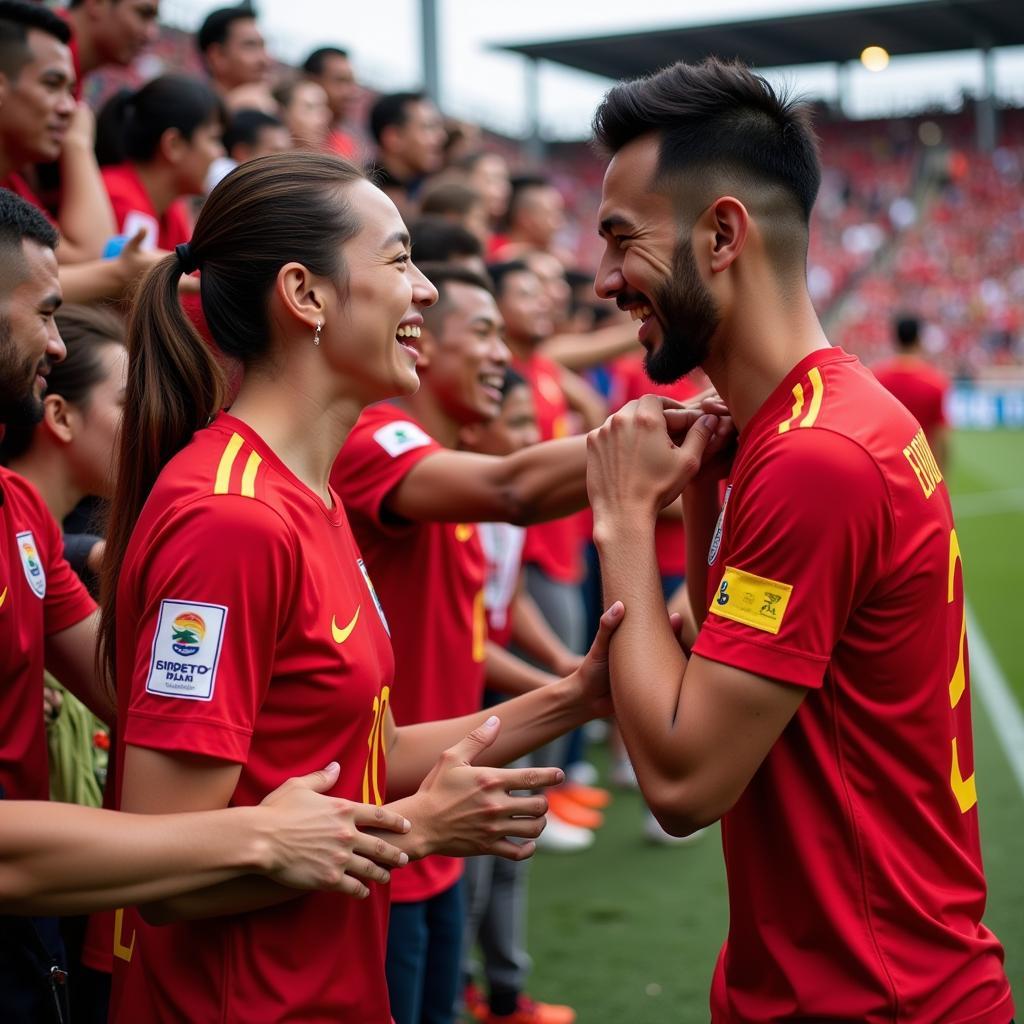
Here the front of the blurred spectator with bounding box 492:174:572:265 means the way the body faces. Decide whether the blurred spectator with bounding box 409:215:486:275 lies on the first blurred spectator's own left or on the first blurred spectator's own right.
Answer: on the first blurred spectator's own right

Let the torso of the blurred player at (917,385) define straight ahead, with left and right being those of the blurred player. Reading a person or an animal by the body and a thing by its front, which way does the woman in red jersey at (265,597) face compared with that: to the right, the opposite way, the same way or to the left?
to the right

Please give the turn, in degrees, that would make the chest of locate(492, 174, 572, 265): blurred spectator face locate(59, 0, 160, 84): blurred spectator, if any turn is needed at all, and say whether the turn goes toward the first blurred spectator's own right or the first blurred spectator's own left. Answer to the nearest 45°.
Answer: approximately 135° to the first blurred spectator's own right

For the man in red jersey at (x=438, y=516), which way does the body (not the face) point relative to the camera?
to the viewer's right

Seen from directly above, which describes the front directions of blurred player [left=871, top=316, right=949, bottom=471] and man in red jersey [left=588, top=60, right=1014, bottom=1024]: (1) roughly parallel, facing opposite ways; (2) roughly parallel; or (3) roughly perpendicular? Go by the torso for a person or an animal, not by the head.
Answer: roughly perpendicular

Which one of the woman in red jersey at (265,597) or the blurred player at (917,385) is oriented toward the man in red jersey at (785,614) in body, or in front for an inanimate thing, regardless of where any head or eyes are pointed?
the woman in red jersey

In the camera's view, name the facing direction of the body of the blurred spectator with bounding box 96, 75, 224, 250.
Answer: to the viewer's right

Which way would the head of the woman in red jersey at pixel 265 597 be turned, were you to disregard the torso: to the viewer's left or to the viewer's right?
to the viewer's right

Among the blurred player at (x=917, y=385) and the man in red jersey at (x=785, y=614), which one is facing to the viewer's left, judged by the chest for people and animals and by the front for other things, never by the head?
the man in red jersey

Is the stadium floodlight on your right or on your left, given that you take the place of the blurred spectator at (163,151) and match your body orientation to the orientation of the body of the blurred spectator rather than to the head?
on your left

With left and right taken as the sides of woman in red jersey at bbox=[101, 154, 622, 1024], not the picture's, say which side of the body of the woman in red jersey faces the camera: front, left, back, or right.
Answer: right

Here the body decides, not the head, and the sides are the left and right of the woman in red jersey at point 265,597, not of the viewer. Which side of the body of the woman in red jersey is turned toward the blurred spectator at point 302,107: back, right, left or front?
left

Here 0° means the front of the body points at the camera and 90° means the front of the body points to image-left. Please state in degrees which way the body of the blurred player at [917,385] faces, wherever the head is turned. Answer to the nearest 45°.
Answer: approximately 180°
